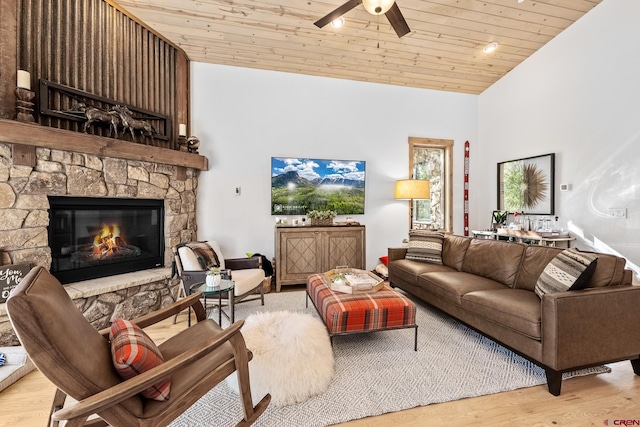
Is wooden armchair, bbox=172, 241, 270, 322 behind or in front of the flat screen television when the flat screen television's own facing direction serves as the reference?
in front

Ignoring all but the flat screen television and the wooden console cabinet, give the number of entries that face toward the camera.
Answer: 2

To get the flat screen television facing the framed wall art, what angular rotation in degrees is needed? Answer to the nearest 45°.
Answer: approximately 90° to its left

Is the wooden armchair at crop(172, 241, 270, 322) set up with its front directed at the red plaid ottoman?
yes

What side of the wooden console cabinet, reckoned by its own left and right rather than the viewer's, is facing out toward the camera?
front

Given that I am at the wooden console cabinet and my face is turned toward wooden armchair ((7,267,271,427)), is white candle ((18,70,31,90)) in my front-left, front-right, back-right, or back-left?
front-right

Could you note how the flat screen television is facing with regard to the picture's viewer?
facing the viewer

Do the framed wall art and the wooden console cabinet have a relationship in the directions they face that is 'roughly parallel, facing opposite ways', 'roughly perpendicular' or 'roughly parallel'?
roughly perpendicular

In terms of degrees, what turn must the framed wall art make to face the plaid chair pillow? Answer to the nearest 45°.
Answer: approximately 45° to its left

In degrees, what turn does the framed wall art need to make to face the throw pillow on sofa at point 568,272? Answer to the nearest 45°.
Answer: approximately 45° to its left

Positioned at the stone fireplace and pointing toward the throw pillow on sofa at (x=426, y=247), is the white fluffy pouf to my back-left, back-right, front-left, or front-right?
front-right

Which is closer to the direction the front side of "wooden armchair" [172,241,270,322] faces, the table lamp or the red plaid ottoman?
the red plaid ottoman

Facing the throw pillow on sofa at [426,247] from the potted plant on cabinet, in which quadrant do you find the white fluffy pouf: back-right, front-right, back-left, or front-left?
front-right

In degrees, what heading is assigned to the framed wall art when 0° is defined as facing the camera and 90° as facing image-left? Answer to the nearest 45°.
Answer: approximately 45°
